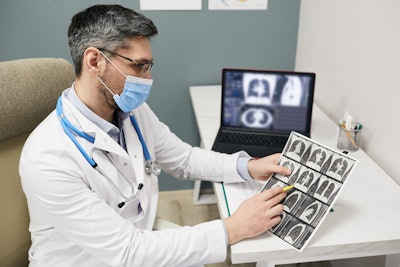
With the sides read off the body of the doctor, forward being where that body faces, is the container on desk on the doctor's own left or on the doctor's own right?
on the doctor's own left

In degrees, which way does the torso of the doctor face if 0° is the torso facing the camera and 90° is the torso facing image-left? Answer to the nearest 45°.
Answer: approximately 315°

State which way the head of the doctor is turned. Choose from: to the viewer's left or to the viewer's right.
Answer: to the viewer's right

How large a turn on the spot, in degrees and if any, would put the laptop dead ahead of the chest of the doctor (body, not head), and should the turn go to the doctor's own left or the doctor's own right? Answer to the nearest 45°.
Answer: approximately 90° to the doctor's own left
